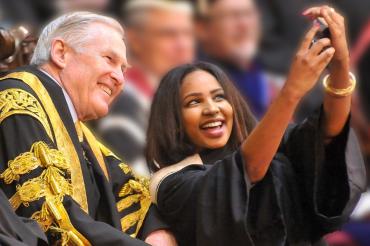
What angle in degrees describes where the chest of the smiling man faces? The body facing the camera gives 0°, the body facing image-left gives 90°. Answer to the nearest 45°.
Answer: approximately 315°

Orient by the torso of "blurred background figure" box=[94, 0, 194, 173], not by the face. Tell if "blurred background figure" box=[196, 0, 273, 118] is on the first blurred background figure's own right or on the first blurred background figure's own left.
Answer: on the first blurred background figure's own left

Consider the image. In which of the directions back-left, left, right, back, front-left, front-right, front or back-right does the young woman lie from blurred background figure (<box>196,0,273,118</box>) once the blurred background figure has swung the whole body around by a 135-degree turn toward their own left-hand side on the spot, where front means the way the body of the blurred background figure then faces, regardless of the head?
back

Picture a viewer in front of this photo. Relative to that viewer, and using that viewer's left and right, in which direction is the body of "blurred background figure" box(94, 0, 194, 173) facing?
facing the viewer and to the right of the viewer

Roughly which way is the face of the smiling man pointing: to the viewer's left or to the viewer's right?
to the viewer's right

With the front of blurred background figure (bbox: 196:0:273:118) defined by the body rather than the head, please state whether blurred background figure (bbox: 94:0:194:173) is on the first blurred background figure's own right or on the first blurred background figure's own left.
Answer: on the first blurred background figure's own right

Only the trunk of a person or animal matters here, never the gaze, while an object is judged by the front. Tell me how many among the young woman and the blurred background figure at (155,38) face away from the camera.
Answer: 0

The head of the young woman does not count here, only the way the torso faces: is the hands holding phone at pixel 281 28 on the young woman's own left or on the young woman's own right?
on the young woman's own left
